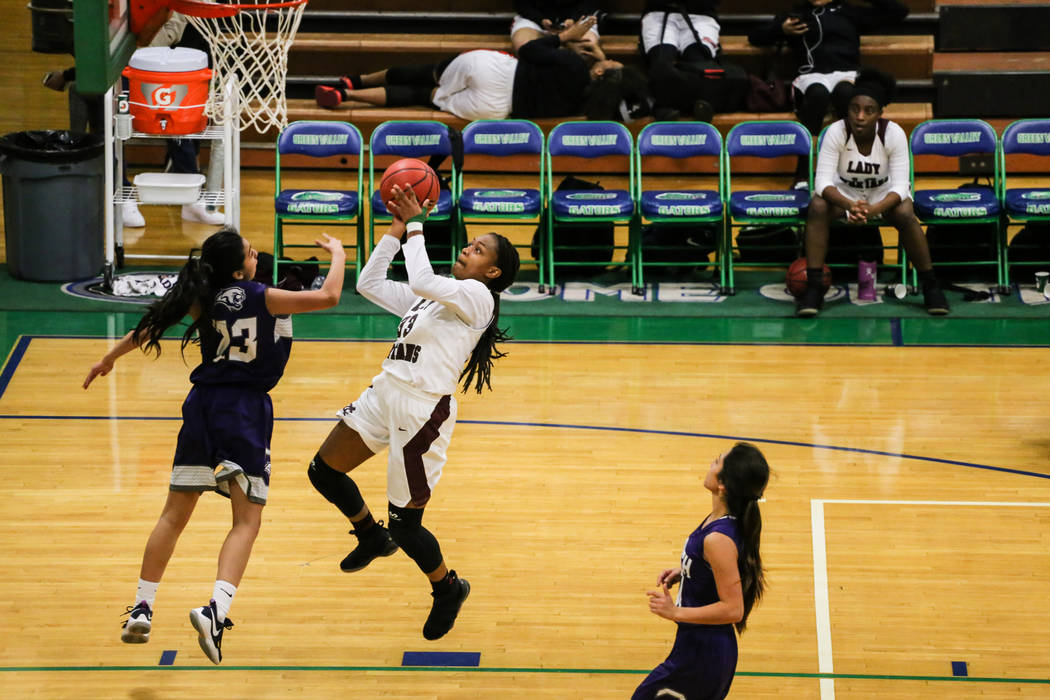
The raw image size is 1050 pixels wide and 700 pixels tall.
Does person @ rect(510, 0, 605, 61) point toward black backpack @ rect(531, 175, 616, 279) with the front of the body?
yes

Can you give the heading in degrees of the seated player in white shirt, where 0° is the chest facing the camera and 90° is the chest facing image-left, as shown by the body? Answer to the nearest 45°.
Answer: approximately 0°

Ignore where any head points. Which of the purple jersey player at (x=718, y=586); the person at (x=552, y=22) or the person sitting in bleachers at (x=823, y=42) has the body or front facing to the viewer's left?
the purple jersey player

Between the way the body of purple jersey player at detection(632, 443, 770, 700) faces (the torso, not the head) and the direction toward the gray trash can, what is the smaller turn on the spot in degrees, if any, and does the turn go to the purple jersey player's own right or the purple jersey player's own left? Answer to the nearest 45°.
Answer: approximately 45° to the purple jersey player's own right

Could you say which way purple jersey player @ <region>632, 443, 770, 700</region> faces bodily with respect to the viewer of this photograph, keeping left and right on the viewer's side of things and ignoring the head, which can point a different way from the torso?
facing to the left of the viewer

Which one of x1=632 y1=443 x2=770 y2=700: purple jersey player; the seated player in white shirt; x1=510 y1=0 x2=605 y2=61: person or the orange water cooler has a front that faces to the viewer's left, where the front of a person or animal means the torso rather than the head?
the purple jersey player

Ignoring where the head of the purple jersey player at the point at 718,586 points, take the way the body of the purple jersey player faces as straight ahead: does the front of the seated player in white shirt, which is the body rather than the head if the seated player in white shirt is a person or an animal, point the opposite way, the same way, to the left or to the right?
to the left

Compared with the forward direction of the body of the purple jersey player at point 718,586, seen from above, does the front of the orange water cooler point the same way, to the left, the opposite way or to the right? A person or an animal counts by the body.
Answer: to the left

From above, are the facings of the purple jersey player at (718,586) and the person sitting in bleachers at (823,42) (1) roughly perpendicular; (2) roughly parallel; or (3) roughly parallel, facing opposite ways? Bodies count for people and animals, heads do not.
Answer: roughly perpendicular
